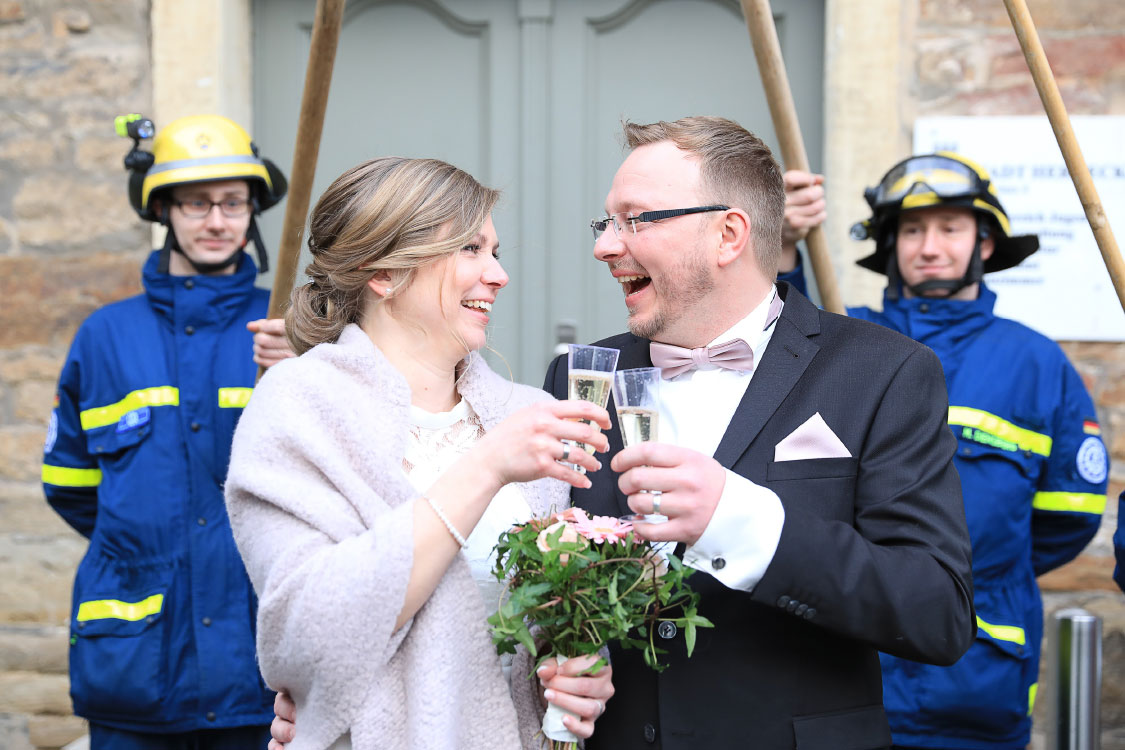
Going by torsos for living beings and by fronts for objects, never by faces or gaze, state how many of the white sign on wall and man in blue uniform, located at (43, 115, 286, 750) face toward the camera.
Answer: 2

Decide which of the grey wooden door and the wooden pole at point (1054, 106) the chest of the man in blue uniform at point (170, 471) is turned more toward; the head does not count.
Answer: the wooden pole

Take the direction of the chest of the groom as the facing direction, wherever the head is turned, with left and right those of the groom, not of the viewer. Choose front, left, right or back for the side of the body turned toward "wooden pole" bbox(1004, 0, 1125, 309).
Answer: back

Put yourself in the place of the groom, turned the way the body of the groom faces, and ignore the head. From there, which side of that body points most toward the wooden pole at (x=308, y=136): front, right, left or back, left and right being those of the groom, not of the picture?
right

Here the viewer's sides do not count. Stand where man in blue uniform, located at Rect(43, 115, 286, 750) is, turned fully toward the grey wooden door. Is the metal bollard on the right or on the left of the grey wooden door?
right

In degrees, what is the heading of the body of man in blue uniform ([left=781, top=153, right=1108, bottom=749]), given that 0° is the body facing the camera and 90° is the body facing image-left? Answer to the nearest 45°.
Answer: approximately 45°

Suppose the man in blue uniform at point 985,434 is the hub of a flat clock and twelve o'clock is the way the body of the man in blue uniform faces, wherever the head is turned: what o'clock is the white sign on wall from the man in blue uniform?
The white sign on wall is roughly at 5 o'clock from the man in blue uniform.

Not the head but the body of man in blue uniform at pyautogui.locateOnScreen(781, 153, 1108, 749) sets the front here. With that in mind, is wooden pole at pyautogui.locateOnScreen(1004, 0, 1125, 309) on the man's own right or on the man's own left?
on the man's own left

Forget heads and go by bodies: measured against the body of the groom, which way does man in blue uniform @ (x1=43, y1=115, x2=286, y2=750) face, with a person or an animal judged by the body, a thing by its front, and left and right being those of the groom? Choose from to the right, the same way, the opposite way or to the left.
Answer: to the left
